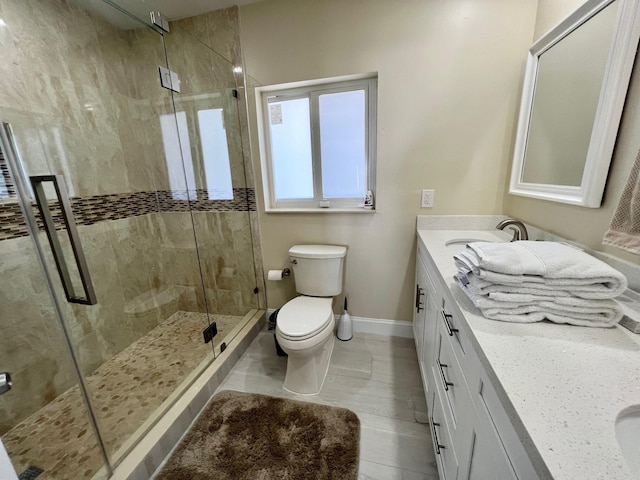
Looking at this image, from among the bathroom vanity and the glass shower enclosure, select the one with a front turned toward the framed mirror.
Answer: the glass shower enclosure

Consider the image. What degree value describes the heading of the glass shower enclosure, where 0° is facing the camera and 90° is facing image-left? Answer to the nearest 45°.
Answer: approximately 315°

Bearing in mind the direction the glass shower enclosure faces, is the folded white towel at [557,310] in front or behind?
in front

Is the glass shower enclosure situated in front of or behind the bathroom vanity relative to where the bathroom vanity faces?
in front

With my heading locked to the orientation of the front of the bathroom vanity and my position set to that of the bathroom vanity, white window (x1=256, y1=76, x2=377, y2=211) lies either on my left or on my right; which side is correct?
on my right

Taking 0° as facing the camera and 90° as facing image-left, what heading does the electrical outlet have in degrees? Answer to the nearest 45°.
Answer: approximately 0°

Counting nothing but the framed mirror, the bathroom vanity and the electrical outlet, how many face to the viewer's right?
0

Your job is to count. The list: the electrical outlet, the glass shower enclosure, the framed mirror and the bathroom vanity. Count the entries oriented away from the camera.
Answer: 0

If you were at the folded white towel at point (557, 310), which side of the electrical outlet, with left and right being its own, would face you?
front

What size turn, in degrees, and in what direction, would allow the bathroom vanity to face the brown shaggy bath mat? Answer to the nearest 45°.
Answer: approximately 45° to its right

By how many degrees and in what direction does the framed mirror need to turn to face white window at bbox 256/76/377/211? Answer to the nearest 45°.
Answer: approximately 45° to its right

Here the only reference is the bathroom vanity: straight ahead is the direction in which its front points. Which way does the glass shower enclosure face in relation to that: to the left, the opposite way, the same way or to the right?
the opposite way

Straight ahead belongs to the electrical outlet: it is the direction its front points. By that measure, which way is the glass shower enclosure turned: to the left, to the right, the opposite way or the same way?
to the left

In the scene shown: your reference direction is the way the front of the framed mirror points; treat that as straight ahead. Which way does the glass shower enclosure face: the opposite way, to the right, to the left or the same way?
the opposite way

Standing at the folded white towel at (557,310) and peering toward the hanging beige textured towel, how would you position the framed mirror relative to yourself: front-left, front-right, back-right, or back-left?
front-left
